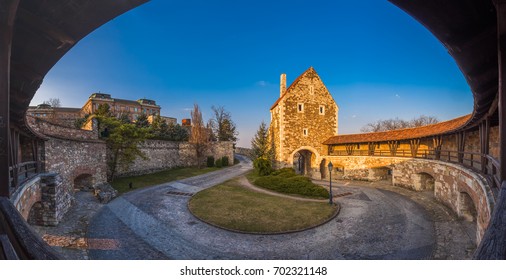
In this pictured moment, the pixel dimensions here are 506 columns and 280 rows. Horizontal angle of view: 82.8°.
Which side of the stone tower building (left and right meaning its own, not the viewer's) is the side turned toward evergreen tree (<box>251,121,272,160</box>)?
right

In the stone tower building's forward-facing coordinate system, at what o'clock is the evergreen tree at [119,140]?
The evergreen tree is roughly at 2 o'clock from the stone tower building.

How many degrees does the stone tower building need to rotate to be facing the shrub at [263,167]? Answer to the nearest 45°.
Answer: approximately 45° to its right

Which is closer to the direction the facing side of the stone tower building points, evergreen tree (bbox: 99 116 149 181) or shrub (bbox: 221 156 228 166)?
the evergreen tree

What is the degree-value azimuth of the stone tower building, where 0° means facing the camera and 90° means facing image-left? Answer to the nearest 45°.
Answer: approximately 0°

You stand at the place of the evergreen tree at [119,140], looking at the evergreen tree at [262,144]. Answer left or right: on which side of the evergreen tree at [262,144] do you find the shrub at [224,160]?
left

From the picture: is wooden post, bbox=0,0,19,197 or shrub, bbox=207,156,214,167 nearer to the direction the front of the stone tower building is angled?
the wooden post

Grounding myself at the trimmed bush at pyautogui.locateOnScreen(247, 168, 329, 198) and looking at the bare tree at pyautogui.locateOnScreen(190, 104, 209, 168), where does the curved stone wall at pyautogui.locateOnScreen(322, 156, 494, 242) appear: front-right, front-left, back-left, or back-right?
back-right

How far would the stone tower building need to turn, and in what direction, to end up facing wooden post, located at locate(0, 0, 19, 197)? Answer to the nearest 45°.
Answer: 0° — it already faces it

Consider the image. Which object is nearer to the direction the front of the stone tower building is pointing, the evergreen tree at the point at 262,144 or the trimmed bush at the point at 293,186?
the trimmed bush

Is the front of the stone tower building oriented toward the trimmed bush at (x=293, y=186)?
yes

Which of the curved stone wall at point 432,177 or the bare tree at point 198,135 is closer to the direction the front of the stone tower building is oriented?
the curved stone wall

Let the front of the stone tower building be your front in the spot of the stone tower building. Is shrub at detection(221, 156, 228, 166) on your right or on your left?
on your right

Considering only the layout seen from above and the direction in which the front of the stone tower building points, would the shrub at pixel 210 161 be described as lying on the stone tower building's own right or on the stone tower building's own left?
on the stone tower building's own right

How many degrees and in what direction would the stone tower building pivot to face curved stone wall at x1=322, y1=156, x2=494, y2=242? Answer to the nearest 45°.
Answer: approximately 45° to its left
